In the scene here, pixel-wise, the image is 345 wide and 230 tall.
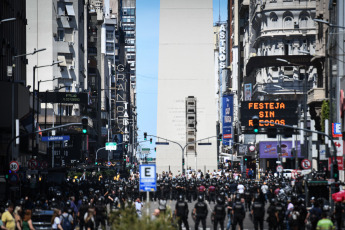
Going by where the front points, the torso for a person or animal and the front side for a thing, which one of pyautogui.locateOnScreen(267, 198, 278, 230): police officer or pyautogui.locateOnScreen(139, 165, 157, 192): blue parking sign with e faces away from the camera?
the police officer

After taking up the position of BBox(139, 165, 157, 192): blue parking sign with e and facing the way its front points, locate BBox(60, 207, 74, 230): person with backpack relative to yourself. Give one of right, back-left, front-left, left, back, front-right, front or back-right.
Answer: right

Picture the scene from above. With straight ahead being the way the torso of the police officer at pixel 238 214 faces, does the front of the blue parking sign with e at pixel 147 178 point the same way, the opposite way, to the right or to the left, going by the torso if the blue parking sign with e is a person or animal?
the opposite way

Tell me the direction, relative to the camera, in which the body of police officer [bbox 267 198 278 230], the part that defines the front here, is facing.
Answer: away from the camera

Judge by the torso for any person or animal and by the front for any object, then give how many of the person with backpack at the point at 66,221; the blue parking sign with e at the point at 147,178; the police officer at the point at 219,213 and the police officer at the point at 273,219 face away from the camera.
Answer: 3

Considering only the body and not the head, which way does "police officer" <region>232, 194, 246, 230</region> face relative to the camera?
away from the camera

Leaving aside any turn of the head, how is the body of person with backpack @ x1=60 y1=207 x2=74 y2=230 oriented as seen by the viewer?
away from the camera

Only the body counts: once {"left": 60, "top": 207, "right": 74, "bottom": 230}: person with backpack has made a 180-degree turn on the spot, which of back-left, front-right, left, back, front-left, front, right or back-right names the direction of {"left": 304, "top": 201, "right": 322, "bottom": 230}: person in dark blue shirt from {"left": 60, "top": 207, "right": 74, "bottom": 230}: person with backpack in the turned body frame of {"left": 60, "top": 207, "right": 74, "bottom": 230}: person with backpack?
left

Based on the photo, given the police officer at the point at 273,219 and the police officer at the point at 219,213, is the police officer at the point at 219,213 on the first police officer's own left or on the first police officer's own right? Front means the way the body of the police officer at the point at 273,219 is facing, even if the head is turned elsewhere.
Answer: on the first police officer's own left

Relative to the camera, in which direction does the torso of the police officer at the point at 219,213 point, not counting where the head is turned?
away from the camera

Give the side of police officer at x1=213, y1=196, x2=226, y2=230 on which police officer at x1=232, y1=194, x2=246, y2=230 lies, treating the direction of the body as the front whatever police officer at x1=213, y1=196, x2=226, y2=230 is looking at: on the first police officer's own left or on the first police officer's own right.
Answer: on the first police officer's own right
